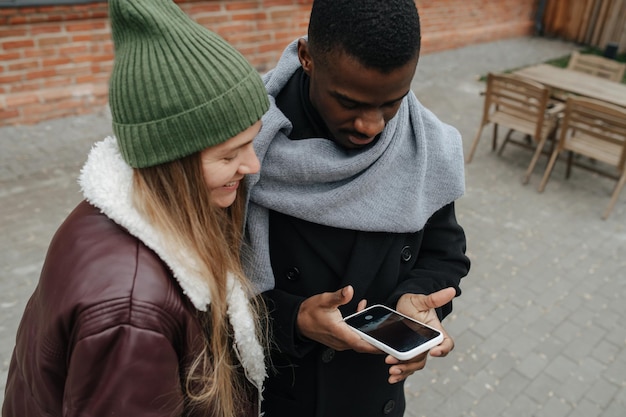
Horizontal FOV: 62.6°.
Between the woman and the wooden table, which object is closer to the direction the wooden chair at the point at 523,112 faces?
the wooden table

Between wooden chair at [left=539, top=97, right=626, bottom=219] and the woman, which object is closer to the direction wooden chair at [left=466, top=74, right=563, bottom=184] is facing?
the wooden chair

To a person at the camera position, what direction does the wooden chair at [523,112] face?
facing away from the viewer and to the right of the viewer

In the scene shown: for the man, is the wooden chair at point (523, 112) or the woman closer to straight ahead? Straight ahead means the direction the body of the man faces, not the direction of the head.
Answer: the woman

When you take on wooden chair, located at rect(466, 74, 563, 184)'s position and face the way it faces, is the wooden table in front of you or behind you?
in front

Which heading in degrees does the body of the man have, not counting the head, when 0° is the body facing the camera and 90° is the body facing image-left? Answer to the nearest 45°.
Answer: approximately 0°

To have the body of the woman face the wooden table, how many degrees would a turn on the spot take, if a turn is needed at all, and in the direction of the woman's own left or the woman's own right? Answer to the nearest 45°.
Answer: approximately 45° to the woman's own left

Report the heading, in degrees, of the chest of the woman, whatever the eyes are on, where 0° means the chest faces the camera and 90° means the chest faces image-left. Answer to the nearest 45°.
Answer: approximately 270°

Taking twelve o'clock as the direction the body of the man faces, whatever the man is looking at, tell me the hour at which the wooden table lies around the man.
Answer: The wooden table is roughly at 7 o'clock from the man.

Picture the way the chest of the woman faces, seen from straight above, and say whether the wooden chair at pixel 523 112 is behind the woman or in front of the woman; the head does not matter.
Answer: in front

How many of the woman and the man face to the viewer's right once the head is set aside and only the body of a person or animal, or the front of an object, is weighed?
1

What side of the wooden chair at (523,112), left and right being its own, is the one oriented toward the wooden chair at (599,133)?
right
